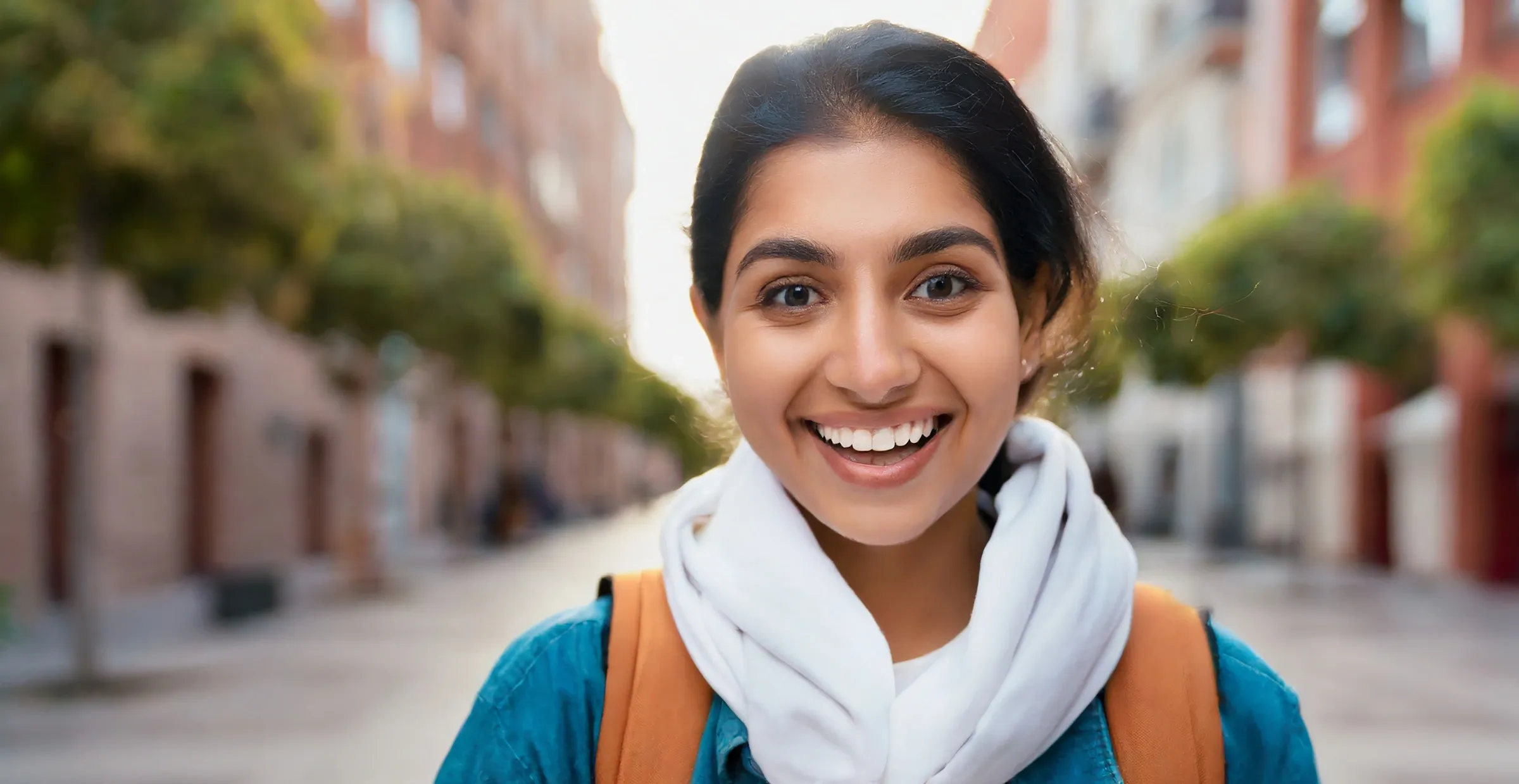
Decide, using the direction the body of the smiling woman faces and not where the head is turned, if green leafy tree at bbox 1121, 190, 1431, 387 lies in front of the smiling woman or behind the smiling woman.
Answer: behind

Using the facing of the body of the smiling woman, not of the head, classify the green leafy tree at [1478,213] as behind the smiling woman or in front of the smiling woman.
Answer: behind

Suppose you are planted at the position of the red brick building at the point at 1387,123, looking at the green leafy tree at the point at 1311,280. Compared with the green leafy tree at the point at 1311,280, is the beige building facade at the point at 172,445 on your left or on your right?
right

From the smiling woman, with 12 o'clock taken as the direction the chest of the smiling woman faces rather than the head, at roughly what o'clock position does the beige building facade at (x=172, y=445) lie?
The beige building facade is roughly at 5 o'clock from the smiling woman.

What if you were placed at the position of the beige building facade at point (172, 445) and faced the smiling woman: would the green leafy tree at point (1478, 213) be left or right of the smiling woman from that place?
left

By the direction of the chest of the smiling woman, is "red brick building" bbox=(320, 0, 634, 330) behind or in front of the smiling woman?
behind

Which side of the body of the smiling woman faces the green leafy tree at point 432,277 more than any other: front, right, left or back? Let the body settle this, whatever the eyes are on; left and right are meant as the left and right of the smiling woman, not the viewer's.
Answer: back

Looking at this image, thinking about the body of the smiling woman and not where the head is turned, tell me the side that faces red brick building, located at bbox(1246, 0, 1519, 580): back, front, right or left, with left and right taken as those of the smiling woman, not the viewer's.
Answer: back

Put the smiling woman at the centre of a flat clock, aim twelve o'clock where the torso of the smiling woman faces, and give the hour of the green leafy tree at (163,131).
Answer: The green leafy tree is roughly at 5 o'clock from the smiling woman.

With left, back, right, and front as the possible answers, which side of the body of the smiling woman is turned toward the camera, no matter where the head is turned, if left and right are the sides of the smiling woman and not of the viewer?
front
